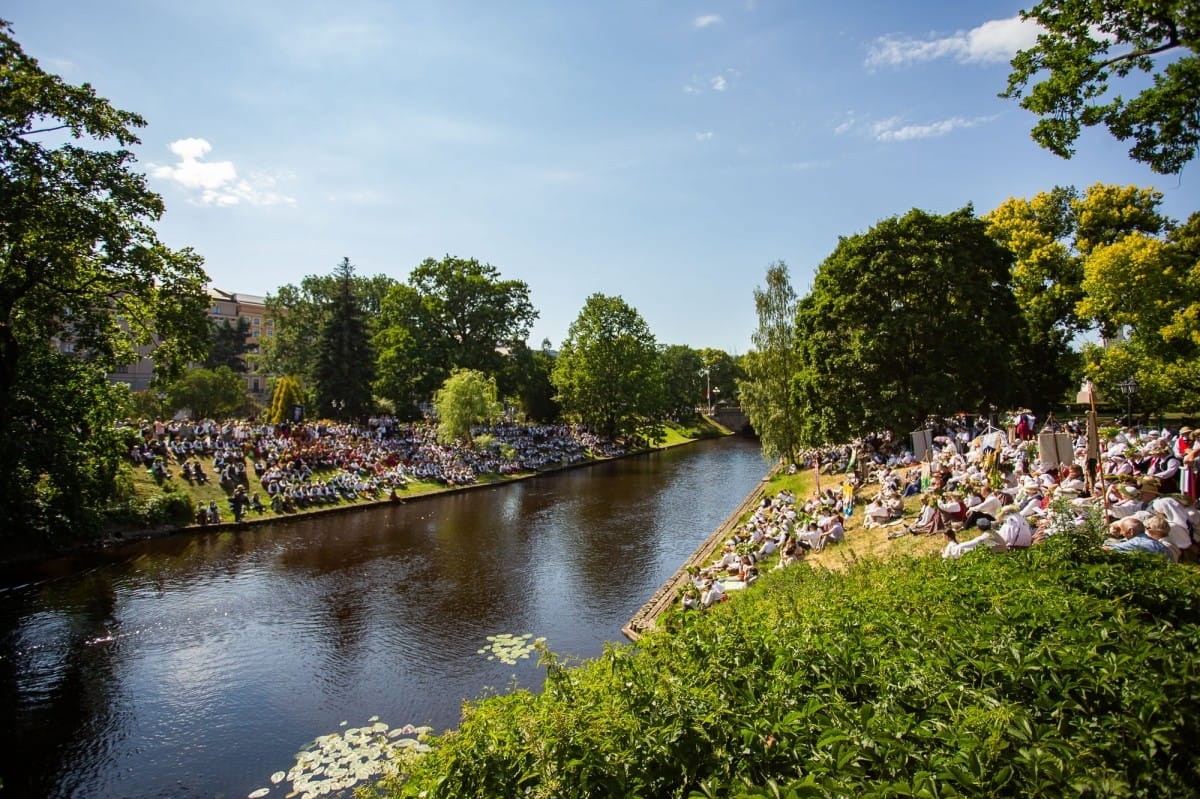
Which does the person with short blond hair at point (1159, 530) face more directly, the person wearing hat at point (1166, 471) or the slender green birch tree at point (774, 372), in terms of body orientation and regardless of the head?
the slender green birch tree

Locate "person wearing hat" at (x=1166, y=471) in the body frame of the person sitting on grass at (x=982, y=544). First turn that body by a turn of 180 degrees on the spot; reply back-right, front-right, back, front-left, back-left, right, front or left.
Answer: front-left

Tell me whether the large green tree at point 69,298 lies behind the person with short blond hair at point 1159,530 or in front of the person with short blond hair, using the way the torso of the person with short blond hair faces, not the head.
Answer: in front

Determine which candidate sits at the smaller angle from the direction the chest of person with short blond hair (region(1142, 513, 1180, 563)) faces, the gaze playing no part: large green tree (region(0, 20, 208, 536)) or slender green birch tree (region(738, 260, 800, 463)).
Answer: the large green tree

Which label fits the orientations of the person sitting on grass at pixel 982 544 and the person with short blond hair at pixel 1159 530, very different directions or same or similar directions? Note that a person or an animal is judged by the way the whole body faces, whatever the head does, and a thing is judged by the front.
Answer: same or similar directions

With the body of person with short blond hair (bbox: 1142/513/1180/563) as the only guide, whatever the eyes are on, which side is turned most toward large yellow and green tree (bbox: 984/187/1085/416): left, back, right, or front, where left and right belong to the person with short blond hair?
right

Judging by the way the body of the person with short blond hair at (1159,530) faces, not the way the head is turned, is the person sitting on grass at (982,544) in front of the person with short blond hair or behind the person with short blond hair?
in front

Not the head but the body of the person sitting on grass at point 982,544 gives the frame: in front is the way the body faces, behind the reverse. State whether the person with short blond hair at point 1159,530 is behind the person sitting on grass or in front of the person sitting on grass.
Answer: behind

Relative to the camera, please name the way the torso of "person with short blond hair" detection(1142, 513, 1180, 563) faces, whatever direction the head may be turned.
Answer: to the viewer's left

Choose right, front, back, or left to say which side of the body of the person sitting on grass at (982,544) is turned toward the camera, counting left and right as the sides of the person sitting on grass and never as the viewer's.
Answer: left

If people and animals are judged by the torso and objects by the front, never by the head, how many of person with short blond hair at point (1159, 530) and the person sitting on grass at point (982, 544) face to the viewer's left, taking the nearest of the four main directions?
2
